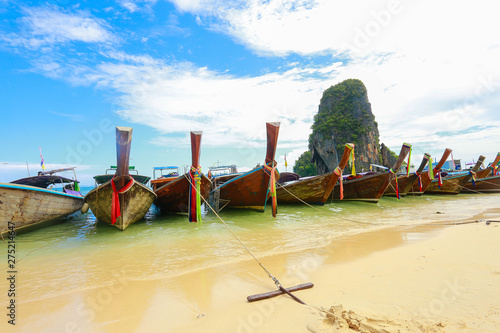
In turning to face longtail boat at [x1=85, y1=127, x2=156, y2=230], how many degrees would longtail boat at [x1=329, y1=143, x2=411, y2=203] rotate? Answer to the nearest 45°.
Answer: approximately 90° to its right

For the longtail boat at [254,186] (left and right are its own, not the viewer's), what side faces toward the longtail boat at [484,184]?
left

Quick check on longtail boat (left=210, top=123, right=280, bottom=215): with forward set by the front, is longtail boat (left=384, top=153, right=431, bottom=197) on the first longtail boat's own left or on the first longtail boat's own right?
on the first longtail boat's own left

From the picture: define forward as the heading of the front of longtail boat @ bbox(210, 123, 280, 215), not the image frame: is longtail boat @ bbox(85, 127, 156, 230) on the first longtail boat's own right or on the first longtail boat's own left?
on the first longtail boat's own right

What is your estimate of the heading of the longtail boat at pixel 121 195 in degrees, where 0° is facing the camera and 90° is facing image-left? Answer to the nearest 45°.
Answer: approximately 0°

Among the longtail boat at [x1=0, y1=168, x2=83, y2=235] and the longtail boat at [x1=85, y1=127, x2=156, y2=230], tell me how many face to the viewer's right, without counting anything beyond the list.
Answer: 0

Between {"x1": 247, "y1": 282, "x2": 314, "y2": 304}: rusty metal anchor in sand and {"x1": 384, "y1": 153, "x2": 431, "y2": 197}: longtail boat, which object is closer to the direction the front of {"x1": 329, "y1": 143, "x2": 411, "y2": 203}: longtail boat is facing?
the rusty metal anchor in sand
